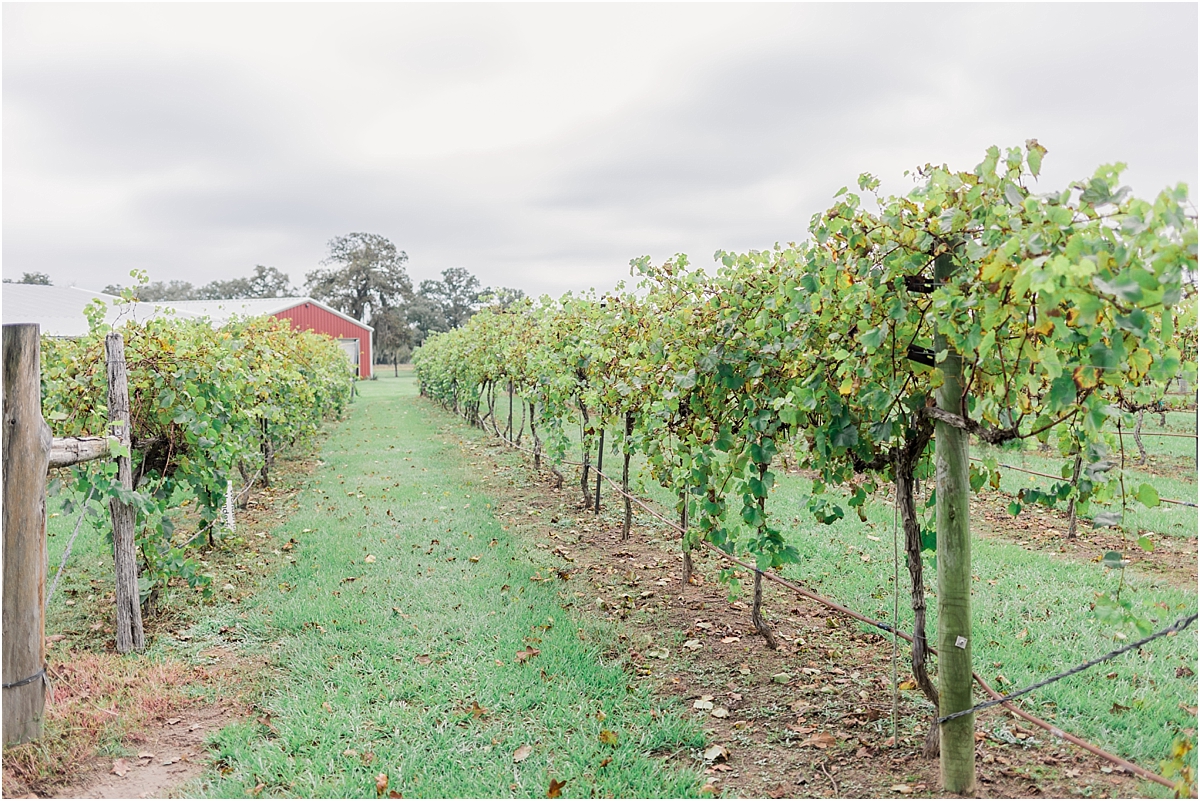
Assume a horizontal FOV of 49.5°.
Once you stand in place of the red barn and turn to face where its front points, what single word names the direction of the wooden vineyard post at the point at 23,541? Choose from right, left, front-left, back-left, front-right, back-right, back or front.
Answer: front-right

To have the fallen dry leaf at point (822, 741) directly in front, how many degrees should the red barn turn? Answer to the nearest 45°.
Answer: approximately 45° to its right

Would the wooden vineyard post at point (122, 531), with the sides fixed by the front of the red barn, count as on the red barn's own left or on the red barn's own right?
on the red barn's own right

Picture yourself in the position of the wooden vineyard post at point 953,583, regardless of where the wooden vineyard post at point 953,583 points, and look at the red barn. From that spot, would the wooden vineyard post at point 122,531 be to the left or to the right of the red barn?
left

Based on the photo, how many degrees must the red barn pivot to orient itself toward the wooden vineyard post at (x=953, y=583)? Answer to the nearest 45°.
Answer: approximately 45° to its right
